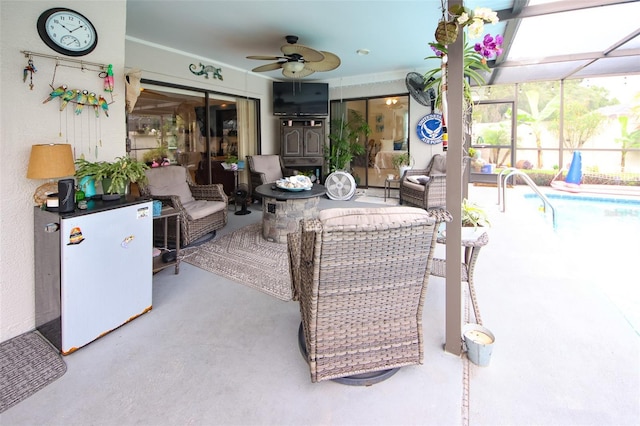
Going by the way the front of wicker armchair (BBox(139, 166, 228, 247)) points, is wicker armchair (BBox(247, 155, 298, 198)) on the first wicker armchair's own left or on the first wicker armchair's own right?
on the first wicker armchair's own left

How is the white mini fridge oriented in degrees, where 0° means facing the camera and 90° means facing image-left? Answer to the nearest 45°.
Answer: approximately 315°

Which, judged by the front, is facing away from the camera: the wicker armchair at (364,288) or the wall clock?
the wicker armchair

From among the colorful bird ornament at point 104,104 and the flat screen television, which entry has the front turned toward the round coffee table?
the flat screen television

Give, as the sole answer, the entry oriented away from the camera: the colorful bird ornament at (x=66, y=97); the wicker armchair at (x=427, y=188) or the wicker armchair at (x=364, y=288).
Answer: the wicker armchair at (x=364, y=288)

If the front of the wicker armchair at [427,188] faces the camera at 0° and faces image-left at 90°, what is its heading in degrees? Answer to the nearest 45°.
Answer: approximately 45°

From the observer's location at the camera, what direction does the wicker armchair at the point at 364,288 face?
facing away from the viewer
